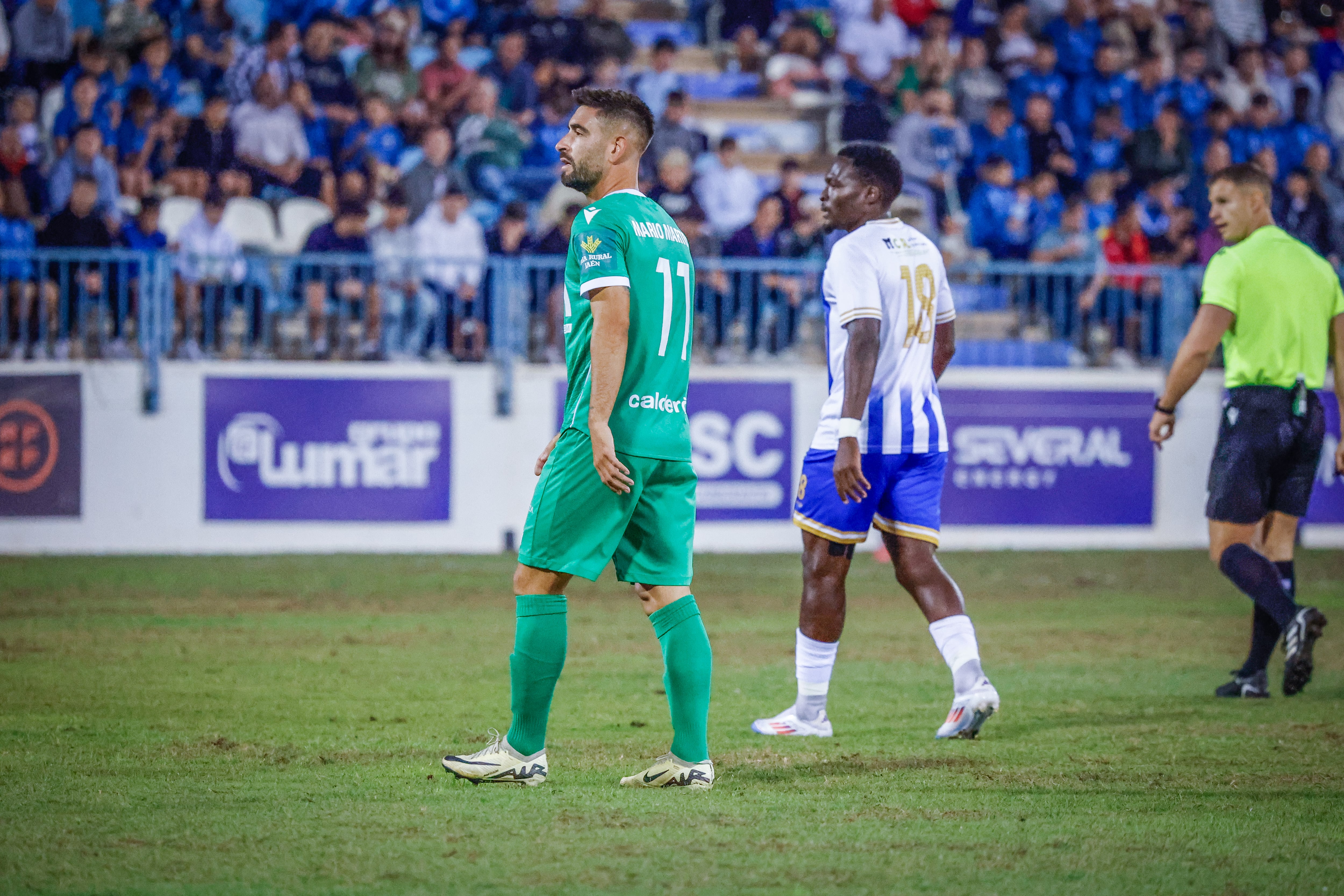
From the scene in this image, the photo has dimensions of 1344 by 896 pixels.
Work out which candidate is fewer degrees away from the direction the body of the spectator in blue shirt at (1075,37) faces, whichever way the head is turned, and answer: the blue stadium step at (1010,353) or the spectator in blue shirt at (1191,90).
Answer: the blue stadium step

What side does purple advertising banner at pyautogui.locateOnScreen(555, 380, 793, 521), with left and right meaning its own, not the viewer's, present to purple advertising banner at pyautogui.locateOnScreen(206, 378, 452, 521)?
right

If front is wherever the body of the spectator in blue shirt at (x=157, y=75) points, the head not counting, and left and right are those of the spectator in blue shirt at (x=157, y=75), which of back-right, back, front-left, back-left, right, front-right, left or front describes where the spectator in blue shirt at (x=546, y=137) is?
left

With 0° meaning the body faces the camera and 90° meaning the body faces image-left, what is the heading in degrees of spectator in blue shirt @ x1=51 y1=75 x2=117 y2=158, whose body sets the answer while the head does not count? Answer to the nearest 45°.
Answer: approximately 0°

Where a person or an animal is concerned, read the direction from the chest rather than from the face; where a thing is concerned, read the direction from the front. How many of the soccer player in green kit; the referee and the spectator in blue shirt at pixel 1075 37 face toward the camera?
1

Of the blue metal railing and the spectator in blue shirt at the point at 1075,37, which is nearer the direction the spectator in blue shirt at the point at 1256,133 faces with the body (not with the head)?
the blue metal railing

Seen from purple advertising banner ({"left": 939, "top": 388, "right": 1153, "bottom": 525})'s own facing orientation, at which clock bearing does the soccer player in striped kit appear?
The soccer player in striped kit is roughly at 12 o'clock from the purple advertising banner.
